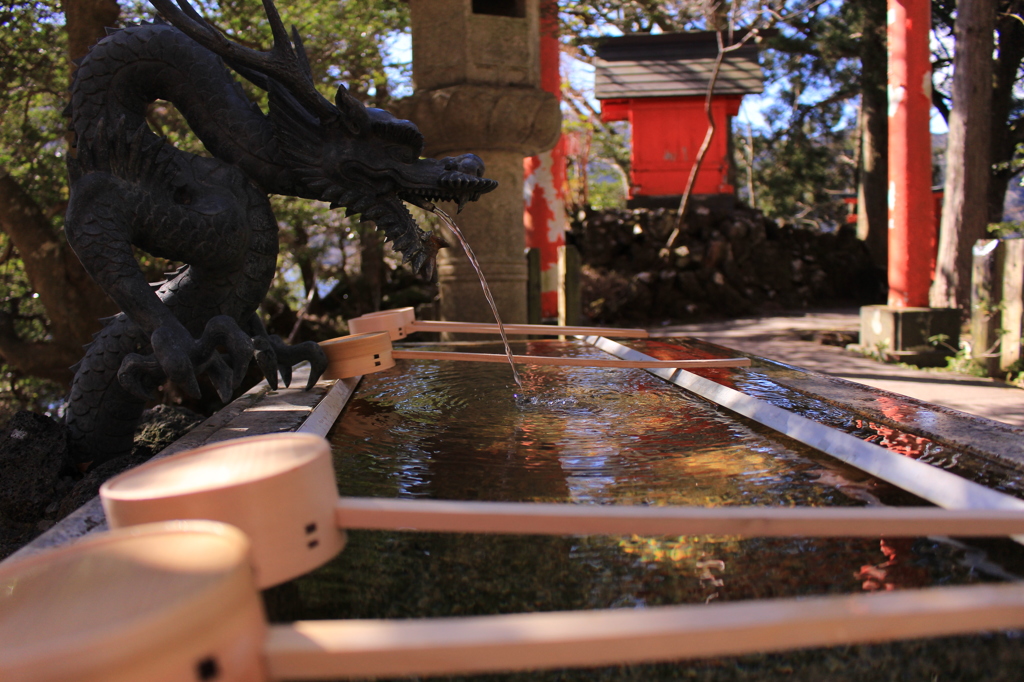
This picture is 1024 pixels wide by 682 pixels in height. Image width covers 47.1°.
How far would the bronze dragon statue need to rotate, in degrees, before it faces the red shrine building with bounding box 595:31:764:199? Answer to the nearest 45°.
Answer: approximately 45° to its left

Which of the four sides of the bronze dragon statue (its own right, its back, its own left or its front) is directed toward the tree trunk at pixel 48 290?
left

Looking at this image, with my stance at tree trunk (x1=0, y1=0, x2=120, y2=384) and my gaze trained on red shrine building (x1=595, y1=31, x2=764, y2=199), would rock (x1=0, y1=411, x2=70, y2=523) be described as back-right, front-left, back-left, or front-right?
back-right

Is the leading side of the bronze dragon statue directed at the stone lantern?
no

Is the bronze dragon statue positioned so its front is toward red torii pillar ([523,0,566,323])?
no

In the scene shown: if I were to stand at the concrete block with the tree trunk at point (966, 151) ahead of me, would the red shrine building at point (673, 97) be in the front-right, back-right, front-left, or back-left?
front-left

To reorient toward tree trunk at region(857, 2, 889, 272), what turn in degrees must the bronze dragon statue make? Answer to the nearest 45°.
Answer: approximately 45° to its left

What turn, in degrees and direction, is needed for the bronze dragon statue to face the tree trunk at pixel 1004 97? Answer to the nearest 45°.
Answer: approximately 45° to its left

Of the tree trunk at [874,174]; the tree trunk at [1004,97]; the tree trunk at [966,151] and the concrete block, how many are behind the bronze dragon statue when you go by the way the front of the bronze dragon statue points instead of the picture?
0

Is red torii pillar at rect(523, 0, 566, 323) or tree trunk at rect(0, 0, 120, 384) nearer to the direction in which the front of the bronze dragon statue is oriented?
the red torii pillar

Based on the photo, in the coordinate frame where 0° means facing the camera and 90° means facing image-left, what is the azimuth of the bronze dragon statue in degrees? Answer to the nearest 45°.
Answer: approximately 270°
